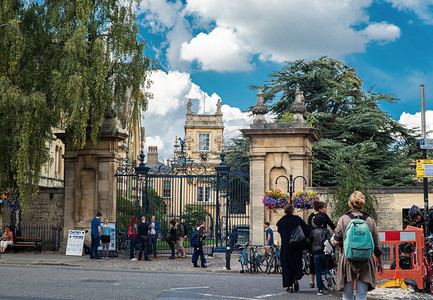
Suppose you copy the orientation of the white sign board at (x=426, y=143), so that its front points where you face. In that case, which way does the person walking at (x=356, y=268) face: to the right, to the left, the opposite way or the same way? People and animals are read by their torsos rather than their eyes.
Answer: the opposite way

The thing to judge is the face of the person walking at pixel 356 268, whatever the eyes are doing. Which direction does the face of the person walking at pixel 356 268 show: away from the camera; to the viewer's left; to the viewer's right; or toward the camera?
away from the camera

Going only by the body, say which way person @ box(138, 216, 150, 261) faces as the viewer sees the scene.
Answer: away from the camera

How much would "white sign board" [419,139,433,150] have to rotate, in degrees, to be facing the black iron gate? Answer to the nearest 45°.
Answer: approximately 135° to its right

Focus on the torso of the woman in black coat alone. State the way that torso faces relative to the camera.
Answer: away from the camera

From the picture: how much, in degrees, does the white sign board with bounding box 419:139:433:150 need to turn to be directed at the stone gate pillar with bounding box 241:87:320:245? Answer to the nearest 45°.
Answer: approximately 135° to its right

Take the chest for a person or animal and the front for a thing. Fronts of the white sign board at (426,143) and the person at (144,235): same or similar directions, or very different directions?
very different directions

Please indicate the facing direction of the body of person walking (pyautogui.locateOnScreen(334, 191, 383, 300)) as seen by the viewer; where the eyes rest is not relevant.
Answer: away from the camera

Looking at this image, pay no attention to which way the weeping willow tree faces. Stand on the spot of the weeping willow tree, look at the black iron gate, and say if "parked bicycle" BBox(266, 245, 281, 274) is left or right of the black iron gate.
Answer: right
